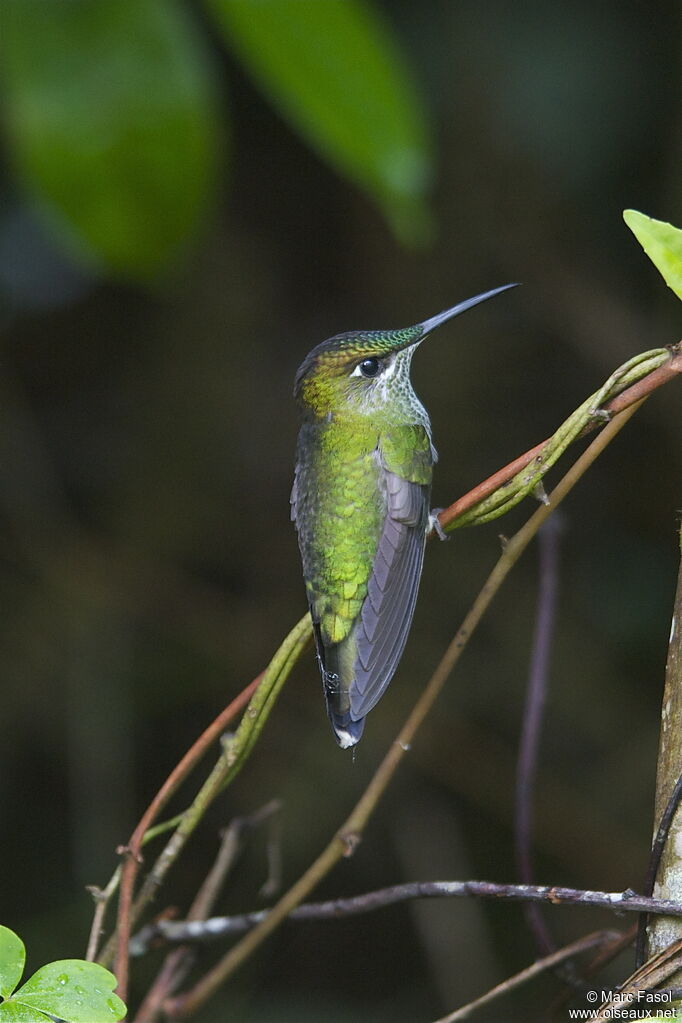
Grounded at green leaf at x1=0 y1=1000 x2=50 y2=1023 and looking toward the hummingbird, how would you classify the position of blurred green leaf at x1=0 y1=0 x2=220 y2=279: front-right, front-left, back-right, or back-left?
front-left

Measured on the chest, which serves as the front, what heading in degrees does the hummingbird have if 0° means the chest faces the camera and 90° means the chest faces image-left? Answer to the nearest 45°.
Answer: approximately 225°

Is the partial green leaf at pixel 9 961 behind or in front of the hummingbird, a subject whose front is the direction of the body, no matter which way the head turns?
behind

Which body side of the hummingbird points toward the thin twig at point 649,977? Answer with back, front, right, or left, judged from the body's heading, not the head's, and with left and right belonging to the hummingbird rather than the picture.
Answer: right
